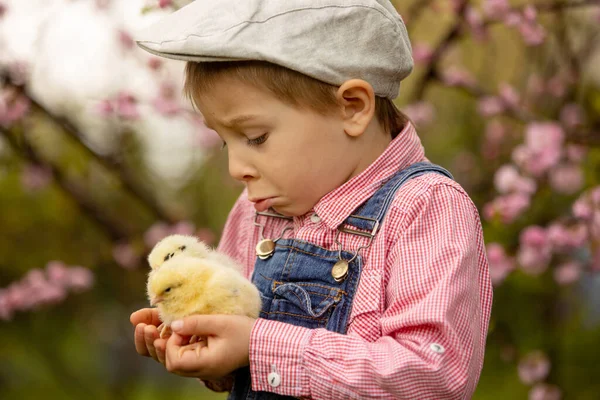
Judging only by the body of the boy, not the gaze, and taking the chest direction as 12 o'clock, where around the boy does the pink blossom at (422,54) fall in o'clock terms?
The pink blossom is roughly at 5 o'clock from the boy.

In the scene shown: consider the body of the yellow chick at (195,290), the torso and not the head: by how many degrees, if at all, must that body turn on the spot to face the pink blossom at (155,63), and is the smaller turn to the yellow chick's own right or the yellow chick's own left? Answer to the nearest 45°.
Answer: approximately 90° to the yellow chick's own right

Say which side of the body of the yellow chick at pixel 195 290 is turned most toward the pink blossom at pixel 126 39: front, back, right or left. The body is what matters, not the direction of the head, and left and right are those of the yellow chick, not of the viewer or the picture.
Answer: right

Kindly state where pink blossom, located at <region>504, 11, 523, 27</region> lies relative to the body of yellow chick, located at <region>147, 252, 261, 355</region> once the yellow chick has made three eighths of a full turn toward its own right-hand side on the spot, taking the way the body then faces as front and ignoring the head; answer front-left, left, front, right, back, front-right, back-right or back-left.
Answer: front

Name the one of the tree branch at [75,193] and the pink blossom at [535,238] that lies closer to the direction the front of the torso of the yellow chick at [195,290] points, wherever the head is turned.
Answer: the tree branch

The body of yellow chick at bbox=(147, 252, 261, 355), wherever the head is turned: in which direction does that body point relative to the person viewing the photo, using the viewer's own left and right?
facing to the left of the viewer

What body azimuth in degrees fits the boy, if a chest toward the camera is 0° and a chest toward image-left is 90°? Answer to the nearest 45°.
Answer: approximately 45°

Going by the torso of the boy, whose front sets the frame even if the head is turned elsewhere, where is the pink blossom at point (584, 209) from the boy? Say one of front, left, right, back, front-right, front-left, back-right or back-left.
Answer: back

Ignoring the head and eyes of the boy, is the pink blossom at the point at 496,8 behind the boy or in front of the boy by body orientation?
behind

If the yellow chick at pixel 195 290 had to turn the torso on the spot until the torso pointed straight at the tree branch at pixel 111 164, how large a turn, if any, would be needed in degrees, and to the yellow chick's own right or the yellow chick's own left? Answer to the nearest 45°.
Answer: approximately 90° to the yellow chick's own right

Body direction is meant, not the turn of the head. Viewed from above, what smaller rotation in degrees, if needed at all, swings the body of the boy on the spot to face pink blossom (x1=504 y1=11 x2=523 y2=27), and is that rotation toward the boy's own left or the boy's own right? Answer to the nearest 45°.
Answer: approximately 180°

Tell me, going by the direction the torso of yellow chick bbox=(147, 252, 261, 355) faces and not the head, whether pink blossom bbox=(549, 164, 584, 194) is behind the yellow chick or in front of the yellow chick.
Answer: behind

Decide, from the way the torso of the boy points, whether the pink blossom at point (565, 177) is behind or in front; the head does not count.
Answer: behind
